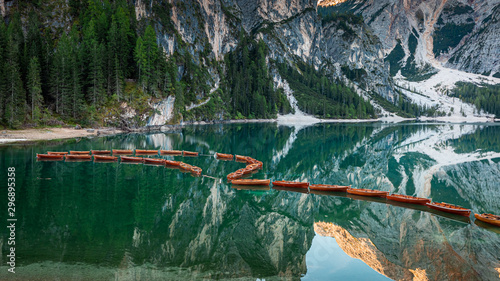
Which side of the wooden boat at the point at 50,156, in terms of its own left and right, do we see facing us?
left

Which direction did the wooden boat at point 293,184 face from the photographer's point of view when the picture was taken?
facing to the left of the viewer

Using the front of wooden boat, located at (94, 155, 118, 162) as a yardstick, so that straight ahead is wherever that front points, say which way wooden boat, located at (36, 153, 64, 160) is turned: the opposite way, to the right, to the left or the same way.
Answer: the same way

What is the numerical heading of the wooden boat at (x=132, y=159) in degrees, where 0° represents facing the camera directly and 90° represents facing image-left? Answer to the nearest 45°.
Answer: approximately 90°

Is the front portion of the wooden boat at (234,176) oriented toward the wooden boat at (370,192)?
no

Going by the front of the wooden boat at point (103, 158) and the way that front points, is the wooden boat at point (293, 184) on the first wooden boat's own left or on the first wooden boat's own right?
on the first wooden boat's own left

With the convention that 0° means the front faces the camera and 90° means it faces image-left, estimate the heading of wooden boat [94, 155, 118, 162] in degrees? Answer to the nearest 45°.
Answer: approximately 90°

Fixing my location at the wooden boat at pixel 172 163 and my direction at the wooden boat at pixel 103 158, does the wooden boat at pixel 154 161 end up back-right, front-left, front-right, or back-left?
front-right
